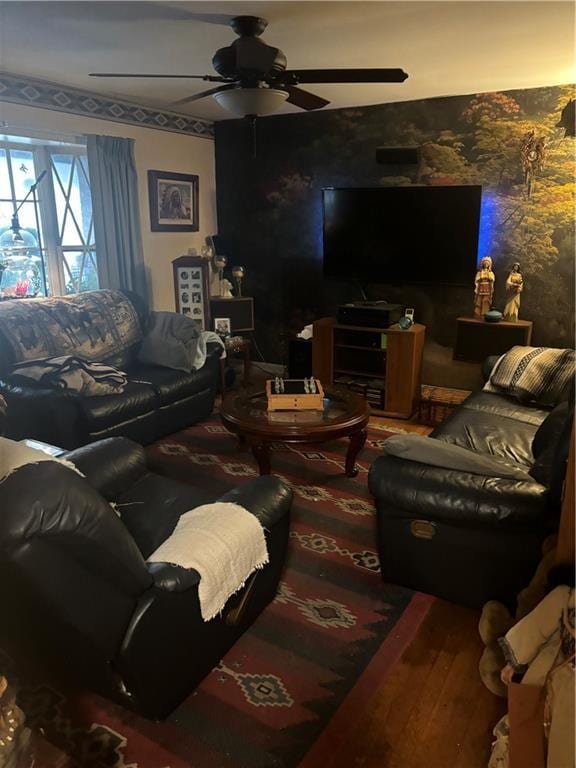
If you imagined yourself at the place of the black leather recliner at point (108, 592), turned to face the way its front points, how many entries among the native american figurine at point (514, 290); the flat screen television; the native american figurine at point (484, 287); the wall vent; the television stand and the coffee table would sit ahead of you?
6

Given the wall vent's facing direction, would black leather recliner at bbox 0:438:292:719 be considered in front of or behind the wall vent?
in front

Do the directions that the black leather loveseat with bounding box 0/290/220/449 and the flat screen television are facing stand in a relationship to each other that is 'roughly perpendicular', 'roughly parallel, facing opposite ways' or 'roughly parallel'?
roughly perpendicular

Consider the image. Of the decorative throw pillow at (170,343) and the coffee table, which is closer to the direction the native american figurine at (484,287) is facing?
the coffee table

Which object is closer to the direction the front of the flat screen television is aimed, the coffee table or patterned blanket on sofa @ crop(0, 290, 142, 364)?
the coffee table

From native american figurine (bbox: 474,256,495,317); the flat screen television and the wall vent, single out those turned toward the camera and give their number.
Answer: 3

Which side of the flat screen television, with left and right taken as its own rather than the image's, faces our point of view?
front

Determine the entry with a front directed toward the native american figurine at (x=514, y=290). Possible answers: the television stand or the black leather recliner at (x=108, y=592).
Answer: the black leather recliner

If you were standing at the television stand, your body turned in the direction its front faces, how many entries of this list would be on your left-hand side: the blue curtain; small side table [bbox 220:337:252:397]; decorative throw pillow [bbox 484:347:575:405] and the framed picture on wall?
1

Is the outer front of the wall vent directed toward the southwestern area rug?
yes

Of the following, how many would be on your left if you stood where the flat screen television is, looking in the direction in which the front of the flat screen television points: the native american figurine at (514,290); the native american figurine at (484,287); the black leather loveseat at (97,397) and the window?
2

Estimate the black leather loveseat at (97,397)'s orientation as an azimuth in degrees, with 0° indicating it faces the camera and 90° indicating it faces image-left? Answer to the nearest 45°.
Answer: approximately 315°

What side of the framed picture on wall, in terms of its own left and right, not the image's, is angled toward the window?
right

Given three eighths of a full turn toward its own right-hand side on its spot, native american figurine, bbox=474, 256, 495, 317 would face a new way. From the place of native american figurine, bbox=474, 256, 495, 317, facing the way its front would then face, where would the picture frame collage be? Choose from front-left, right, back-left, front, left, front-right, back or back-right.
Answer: front-left

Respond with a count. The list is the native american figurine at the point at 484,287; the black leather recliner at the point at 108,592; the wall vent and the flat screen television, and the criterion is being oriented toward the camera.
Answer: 3

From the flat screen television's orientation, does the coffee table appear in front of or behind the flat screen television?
in front
